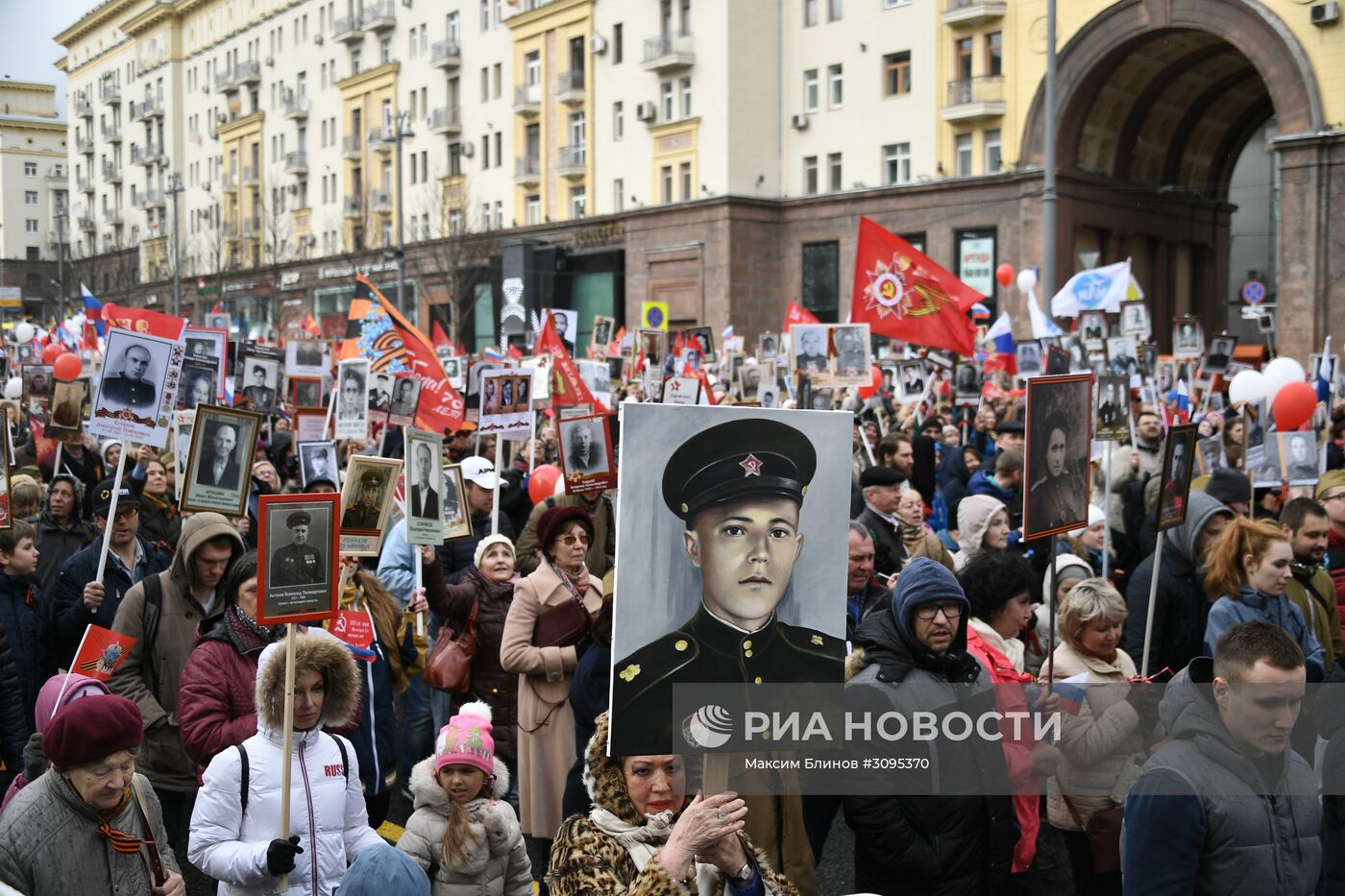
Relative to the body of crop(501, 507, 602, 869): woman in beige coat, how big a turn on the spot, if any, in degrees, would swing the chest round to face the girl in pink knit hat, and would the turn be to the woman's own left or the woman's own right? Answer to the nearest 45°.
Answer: approximately 45° to the woman's own right

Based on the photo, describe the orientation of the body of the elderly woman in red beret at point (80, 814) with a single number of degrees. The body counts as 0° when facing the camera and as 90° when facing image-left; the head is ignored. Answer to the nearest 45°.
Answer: approximately 315°

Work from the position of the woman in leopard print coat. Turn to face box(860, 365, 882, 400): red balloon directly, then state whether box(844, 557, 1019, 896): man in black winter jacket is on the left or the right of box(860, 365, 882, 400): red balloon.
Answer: right

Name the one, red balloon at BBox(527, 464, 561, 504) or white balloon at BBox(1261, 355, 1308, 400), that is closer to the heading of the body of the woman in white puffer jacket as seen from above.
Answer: the white balloon

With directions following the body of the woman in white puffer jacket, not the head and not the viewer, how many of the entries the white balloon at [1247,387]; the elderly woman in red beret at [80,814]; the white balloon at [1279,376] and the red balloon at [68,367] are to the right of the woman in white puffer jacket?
1

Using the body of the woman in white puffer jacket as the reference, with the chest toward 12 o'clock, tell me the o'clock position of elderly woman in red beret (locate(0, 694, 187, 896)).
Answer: The elderly woman in red beret is roughly at 3 o'clock from the woman in white puffer jacket.

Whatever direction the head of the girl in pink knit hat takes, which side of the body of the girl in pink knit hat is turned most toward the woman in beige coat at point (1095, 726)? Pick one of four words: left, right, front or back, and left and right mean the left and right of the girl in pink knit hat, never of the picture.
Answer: left

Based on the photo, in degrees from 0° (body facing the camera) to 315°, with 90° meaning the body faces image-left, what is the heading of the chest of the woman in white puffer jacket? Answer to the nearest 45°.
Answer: approximately 315°
